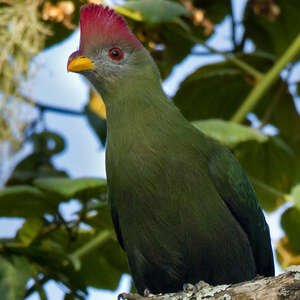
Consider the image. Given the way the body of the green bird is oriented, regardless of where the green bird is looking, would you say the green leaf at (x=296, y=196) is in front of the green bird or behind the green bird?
behind

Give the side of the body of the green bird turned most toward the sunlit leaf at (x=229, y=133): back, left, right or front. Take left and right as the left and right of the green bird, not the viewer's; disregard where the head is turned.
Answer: back

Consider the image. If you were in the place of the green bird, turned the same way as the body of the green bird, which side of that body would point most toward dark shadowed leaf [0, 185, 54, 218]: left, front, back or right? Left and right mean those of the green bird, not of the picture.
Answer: right

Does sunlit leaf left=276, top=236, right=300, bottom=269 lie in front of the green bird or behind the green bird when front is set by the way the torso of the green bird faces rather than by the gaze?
behind

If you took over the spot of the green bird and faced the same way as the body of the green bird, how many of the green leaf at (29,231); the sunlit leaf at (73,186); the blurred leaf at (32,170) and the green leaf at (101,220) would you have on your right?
4

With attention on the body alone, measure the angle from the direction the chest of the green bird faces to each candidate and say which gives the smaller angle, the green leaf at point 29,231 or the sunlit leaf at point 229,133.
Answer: the green leaf

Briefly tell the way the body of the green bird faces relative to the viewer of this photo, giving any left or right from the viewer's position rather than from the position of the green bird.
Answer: facing the viewer and to the left of the viewer

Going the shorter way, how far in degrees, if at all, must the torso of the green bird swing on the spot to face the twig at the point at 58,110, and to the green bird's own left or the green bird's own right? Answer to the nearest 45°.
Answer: approximately 90° to the green bird's own right
